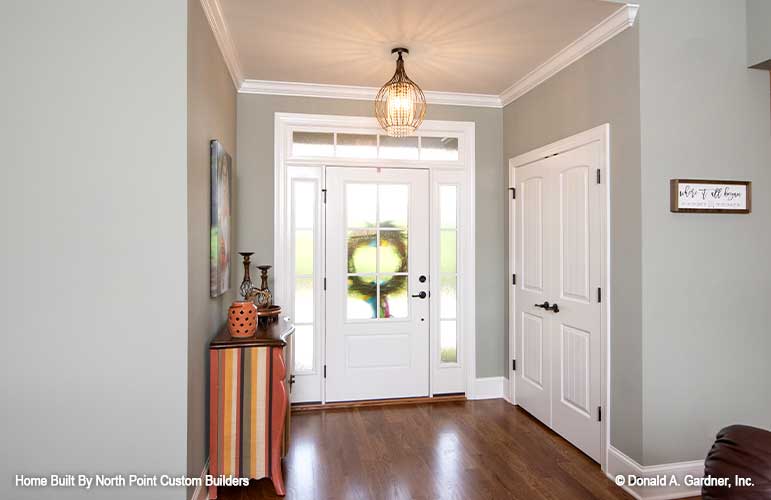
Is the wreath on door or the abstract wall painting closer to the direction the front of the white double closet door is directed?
the abstract wall painting

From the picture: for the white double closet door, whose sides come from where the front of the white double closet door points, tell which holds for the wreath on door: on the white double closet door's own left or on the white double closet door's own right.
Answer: on the white double closet door's own right

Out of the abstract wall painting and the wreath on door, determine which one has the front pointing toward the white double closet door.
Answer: the abstract wall painting

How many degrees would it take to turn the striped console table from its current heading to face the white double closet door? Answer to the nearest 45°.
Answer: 0° — it already faces it

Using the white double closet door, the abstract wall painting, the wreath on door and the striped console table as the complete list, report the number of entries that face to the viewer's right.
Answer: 2

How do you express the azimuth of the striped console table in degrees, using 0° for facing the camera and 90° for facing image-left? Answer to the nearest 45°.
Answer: approximately 270°

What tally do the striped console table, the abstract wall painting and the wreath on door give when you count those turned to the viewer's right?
2

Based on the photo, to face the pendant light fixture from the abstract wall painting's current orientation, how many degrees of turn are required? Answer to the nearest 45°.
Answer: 0° — it already faces it

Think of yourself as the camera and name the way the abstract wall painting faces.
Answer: facing to the right of the viewer

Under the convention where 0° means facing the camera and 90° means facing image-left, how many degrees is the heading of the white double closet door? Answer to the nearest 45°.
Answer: approximately 45°
